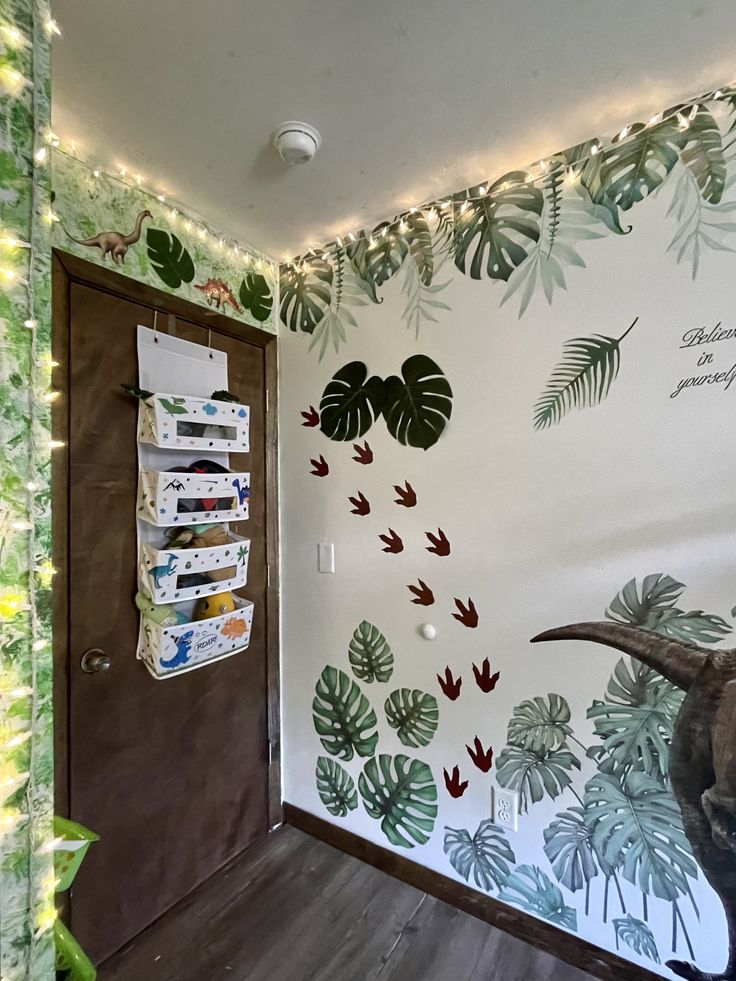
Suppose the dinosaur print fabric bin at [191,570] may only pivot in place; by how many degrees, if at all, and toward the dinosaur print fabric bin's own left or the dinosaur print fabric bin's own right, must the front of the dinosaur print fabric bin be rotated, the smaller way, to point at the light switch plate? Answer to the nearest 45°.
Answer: approximately 45° to the dinosaur print fabric bin's own left

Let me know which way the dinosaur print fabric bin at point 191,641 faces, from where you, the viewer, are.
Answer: facing the viewer and to the right of the viewer

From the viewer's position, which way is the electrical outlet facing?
facing the viewer and to the left of the viewer

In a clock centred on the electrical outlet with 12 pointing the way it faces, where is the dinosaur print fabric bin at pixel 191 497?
The dinosaur print fabric bin is roughly at 1 o'clock from the electrical outlet.

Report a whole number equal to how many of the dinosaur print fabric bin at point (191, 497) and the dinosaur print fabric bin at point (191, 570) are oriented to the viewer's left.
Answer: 0
